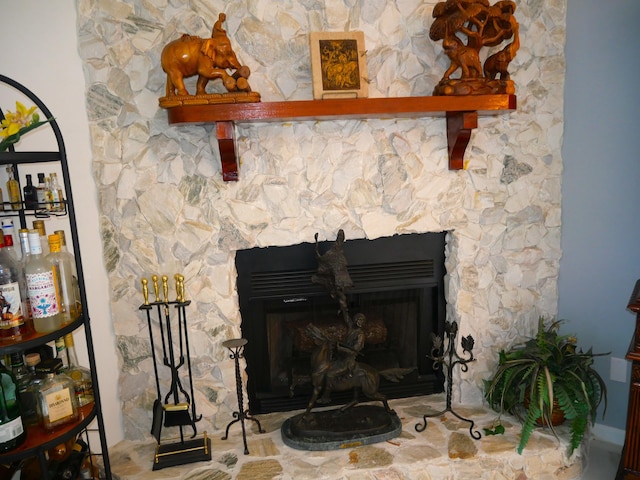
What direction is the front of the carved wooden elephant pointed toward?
to the viewer's right

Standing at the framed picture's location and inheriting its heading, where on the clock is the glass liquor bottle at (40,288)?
The glass liquor bottle is roughly at 2 o'clock from the framed picture.

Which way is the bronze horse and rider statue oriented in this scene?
to the viewer's left

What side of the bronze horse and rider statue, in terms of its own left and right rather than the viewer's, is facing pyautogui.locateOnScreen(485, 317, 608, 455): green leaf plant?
back

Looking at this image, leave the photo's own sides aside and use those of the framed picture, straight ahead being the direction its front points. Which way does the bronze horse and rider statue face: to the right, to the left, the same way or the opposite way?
to the right

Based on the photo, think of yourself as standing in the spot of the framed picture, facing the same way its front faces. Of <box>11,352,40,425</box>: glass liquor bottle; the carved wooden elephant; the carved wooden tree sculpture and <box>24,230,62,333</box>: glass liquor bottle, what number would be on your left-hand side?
1

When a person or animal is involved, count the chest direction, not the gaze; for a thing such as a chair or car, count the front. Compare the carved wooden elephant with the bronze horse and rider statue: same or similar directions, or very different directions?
very different directions

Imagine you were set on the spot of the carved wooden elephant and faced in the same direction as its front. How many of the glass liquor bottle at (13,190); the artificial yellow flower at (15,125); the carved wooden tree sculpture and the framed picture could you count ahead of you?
2

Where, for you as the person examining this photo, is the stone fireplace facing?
facing the viewer

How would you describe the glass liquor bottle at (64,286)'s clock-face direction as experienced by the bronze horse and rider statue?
The glass liquor bottle is roughly at 11 o'clock from the bronze horse and rider statue.

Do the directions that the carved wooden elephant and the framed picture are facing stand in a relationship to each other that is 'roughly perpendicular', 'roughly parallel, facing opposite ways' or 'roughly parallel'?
roughly perpendicular

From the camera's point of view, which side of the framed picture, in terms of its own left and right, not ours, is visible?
front

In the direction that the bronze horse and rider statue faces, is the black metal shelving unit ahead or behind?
ahead

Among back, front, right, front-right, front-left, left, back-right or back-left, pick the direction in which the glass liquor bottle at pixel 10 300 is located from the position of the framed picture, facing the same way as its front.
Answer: front-right

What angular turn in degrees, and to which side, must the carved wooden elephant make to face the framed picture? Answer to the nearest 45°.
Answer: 0° — it already faces it
